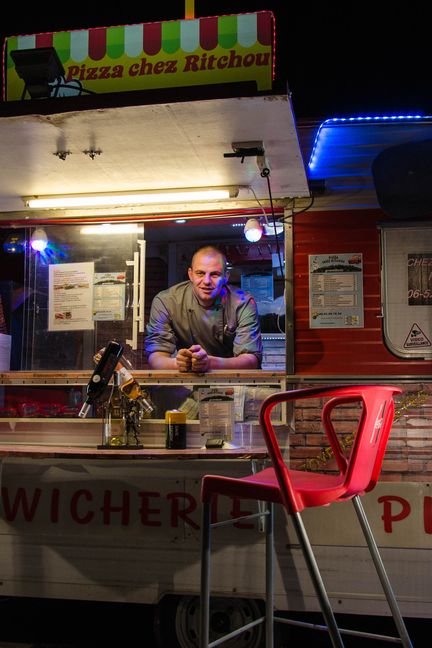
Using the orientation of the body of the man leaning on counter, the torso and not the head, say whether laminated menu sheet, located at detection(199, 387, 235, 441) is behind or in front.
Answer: in front

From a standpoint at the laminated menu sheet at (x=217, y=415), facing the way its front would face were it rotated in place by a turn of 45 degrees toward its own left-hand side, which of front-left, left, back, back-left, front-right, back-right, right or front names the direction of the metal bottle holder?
back-right

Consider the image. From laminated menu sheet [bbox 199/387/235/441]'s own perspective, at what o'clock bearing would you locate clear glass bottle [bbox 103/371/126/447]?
The clear glass bottle is roughly at 3 o'clock from the laminated menu sheet.

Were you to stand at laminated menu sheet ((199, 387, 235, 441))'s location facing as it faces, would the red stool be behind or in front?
in front

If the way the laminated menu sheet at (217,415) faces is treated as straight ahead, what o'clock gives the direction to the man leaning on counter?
The man leaning on counter is roughly at 6 o'clock from the laminated menu sheet.

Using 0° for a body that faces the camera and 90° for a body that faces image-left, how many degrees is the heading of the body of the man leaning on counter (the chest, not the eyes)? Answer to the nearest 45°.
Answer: approximately 0°

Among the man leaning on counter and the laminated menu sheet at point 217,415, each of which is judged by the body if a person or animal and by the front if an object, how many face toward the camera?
2

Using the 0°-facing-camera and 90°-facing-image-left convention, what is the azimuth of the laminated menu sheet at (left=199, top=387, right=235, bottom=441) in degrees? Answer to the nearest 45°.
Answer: approximately 0°

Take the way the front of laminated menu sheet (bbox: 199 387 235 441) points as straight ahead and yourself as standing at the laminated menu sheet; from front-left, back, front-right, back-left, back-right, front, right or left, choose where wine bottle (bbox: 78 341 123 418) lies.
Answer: right

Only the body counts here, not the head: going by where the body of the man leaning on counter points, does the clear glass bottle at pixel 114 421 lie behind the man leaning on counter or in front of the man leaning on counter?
in front

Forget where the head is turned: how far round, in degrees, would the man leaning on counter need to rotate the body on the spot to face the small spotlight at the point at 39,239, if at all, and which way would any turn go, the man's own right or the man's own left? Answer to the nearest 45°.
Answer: approximately 45° to the man's own right

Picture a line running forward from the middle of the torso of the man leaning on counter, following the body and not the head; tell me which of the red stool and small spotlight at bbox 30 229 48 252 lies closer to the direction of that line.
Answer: the red stool

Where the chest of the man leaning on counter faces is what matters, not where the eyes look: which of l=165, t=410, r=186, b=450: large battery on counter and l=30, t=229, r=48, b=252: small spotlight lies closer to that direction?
the large battery on counter
